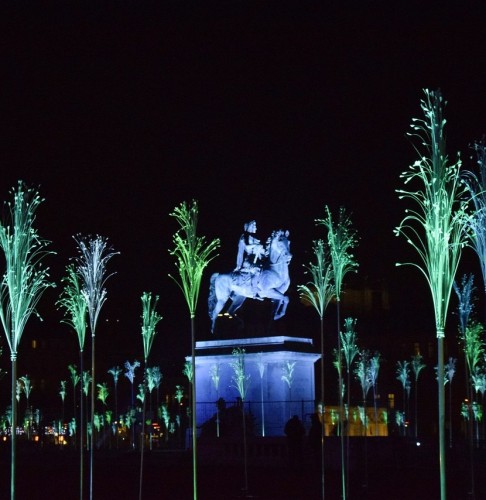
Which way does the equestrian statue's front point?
to the viewer's right

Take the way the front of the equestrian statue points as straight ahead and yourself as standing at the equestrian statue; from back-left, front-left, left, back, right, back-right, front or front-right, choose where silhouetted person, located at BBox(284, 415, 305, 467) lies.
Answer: right
